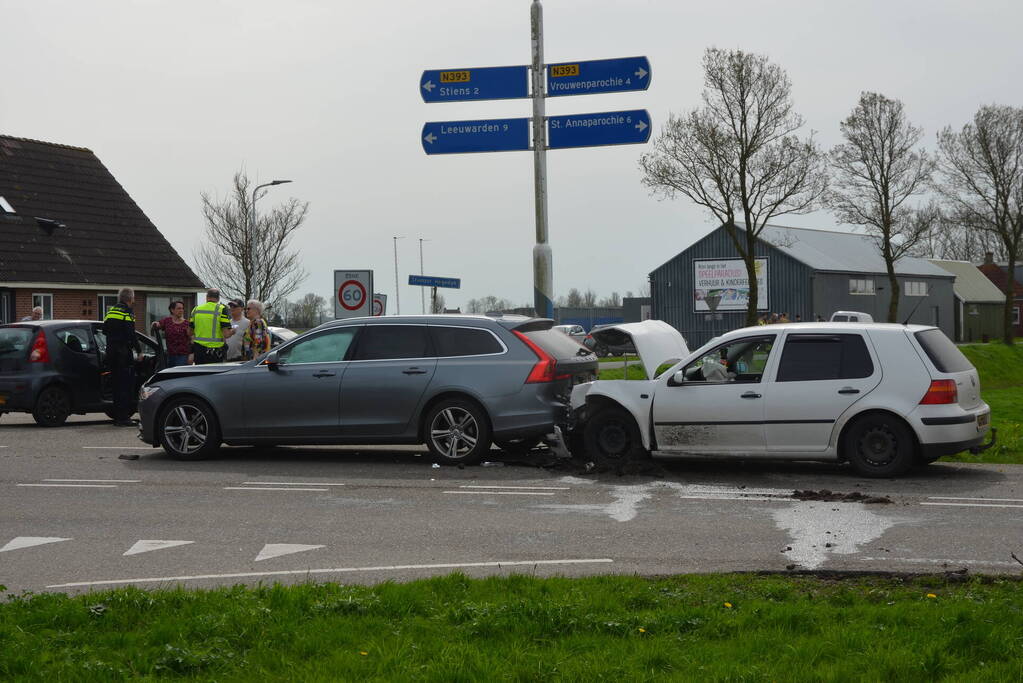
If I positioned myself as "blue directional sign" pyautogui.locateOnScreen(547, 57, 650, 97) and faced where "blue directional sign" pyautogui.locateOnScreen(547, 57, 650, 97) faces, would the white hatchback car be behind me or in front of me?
in front

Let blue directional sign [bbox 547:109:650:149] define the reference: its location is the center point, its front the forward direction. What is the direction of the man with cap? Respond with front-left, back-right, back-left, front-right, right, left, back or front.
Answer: right

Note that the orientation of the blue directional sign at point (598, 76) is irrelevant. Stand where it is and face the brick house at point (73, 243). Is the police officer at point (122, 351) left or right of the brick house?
left

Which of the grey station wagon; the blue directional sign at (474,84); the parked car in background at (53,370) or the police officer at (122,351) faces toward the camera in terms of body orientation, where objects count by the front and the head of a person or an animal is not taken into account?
the blue directional sign

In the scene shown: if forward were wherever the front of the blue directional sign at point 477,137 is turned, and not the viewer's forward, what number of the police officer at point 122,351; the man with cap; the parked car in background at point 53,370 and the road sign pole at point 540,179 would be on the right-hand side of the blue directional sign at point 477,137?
3

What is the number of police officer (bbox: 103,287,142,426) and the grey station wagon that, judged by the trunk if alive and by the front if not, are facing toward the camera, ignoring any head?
0

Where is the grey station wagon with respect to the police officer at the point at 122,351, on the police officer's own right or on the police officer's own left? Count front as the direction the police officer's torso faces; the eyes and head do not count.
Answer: on the police officer's own right

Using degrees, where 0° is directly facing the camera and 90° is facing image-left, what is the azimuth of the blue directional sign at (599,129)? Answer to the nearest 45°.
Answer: approximately 0°

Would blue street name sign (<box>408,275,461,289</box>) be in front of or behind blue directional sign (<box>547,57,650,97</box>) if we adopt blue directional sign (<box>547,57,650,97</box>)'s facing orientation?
behind

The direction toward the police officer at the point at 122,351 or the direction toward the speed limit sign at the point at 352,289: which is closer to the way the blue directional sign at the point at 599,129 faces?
the police officer

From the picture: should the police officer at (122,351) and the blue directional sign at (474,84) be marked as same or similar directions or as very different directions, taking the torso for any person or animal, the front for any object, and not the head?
very different directions

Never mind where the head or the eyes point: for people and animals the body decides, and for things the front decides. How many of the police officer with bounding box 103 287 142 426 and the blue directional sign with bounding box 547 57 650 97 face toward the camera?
1

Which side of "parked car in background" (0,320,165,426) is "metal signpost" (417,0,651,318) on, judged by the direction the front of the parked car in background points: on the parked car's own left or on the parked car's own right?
on the parked car's own right

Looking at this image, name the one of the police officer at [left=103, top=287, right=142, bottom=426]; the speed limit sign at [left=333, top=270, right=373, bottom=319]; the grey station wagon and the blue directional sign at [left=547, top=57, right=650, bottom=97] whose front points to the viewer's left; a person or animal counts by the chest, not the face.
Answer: the grey station wagon

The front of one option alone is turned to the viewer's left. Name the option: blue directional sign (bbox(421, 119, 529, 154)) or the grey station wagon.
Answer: the grey station wagon

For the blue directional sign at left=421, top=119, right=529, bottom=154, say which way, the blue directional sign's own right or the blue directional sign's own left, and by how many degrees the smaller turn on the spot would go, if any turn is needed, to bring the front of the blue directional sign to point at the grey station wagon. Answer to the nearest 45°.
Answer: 0° — it already faces it
